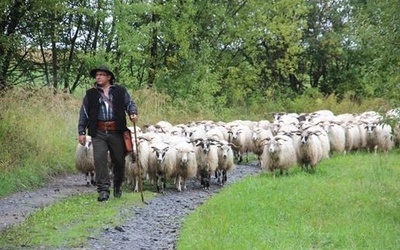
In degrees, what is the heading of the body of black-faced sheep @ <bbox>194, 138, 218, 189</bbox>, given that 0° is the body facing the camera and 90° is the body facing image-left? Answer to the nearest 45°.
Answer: approximately 0°

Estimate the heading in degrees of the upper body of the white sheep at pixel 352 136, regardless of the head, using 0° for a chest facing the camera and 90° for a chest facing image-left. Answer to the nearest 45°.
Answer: approximately 45°

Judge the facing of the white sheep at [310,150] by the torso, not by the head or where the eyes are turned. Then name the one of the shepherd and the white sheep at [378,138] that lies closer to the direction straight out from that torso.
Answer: the shepherd

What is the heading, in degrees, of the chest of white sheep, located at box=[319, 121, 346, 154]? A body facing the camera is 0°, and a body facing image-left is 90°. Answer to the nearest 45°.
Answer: approximately 45°

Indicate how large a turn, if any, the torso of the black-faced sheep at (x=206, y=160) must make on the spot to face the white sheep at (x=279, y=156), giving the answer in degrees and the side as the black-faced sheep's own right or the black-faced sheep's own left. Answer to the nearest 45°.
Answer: approximately 90° to the black-faced sheep's own left
